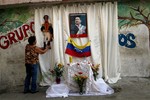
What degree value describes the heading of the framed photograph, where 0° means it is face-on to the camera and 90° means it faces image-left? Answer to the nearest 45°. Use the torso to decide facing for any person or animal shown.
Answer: approximately 0°

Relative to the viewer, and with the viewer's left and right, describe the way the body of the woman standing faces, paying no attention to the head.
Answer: facing away from the viewer and to the right of the viewer

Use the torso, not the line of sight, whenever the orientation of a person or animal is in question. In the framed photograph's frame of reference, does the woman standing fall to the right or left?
on its right

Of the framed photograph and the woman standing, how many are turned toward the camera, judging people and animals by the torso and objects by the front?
1

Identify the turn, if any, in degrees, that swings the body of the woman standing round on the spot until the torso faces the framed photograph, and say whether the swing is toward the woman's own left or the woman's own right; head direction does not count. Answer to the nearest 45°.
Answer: approximately 45° to the woman's own right

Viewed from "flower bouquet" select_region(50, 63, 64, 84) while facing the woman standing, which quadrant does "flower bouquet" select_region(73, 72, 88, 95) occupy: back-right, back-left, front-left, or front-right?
back-left
